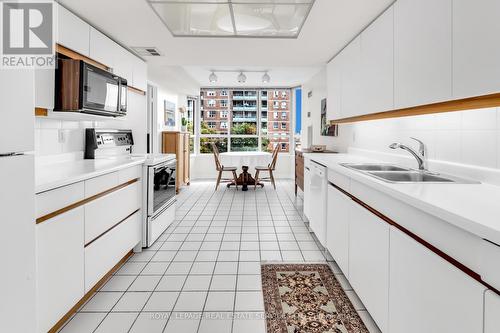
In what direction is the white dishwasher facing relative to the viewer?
to the viewer's left

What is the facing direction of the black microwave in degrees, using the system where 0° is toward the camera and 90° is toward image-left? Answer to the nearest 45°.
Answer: approximately 315°

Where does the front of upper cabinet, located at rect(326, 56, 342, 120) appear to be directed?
to the viewer's left

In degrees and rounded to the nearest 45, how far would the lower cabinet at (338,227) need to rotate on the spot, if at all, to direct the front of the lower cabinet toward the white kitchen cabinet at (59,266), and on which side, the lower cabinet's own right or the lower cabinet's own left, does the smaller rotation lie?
0° — it already faces it

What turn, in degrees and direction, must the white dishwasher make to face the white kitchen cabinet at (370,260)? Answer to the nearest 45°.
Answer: approximately 90° to its left

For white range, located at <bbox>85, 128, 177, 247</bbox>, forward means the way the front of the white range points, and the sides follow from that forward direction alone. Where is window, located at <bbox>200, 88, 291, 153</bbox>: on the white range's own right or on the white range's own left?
on the white range's own left
